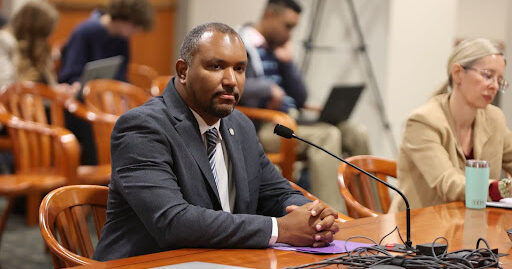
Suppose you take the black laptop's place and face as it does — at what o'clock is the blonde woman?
The blonde woman is roughly at 7 o'clock from the black laptop.

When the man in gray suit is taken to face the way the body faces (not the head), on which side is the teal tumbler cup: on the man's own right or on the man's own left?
on the man's own left

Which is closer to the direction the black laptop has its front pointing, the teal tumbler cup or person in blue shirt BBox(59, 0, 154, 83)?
the person in blue shirt
